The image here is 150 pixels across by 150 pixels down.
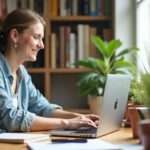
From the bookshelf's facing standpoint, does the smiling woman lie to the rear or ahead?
ahead

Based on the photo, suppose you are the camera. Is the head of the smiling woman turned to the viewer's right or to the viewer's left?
to the viewer's right

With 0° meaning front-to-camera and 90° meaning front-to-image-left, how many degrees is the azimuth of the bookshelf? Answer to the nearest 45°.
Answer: approximately 0°

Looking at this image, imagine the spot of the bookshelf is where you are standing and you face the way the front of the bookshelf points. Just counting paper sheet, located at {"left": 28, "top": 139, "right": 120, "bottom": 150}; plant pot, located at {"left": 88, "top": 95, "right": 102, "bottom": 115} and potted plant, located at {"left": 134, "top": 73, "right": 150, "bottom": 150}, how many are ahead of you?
3

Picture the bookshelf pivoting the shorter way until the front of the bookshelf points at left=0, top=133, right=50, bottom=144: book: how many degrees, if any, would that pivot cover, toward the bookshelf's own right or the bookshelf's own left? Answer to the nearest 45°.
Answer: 0° — it already faces it

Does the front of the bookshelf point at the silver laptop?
yes

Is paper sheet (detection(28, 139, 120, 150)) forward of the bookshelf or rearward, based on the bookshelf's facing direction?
forward

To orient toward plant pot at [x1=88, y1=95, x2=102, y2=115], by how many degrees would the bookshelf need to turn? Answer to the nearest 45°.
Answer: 0° — it already faces it
